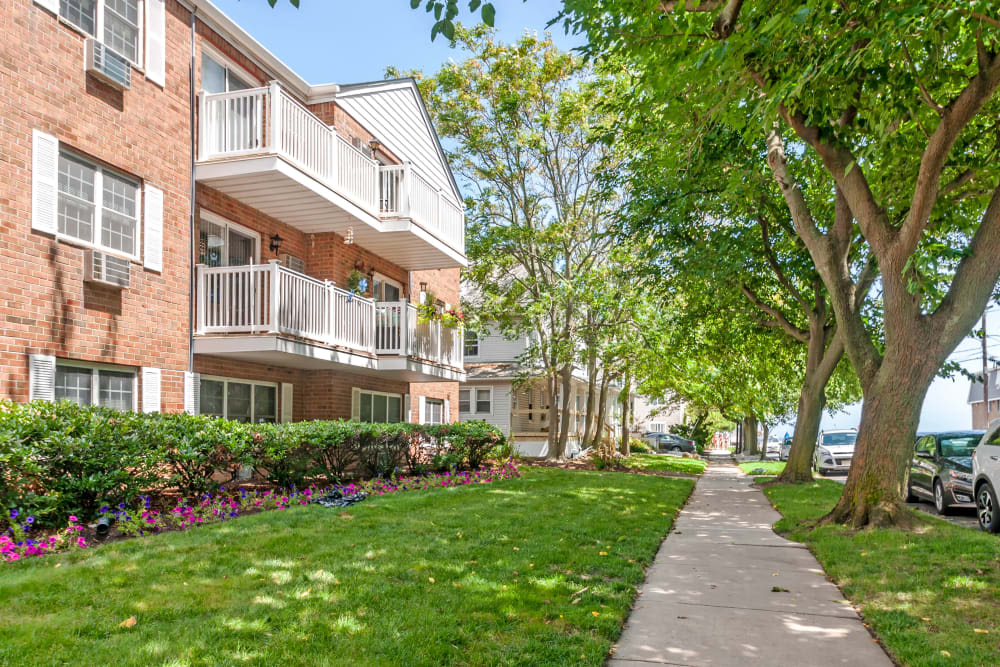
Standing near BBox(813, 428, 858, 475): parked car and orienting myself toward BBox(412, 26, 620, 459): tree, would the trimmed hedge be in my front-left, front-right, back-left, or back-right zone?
front-left

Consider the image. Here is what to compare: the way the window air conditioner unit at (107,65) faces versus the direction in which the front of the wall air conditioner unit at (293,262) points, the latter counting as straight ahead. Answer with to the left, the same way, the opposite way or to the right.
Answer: the same way

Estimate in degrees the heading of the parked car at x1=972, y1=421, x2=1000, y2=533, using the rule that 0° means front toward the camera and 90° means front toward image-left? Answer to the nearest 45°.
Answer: approximately 315°

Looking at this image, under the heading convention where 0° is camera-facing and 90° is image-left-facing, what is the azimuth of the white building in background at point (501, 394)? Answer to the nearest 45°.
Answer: approximately 315°

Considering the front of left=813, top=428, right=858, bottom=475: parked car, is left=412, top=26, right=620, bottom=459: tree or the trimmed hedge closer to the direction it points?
the trimmed hedge

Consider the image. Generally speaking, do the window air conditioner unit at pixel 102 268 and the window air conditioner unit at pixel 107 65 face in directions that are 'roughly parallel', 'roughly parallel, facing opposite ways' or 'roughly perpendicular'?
roughly parallel

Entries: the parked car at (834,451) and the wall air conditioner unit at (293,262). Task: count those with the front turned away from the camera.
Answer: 0

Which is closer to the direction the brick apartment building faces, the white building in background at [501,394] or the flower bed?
the flower bed

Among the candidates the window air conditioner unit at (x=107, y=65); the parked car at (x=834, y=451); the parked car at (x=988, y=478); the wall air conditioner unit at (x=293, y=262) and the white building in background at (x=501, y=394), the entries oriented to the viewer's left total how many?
0

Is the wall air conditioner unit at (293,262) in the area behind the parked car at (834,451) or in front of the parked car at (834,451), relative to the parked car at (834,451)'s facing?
in front

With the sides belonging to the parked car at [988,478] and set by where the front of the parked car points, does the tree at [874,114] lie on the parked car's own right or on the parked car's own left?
on the parked car's own right

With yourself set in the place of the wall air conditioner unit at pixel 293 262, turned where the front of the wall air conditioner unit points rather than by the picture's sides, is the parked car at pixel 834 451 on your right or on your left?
on your left

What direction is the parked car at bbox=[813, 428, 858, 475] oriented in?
toward the camera

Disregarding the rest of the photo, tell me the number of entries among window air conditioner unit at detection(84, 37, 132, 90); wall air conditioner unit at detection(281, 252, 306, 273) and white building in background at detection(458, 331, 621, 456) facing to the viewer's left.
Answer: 0

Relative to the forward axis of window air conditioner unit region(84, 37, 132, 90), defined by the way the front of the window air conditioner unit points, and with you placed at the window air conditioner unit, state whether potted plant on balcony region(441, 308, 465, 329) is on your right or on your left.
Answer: on your left

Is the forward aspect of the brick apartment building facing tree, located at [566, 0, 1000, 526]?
yes

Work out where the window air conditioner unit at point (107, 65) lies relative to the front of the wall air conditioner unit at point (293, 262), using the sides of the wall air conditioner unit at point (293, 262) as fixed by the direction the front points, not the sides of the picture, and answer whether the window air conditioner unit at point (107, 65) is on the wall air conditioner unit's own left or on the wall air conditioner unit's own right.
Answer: on the wall air conditioner unit's own right
